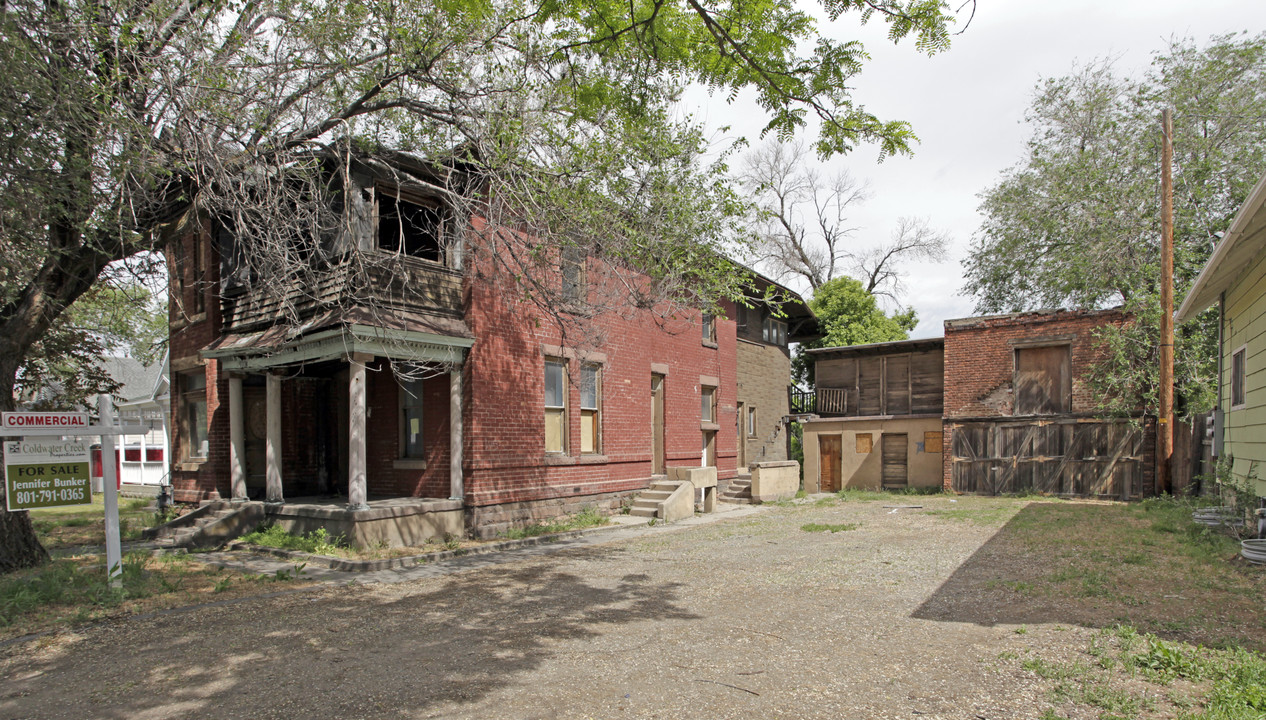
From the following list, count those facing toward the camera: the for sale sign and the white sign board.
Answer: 2

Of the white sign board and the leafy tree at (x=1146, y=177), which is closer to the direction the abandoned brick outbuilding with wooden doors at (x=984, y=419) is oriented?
the white sign board

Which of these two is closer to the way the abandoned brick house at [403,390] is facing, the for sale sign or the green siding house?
the for sale sign
